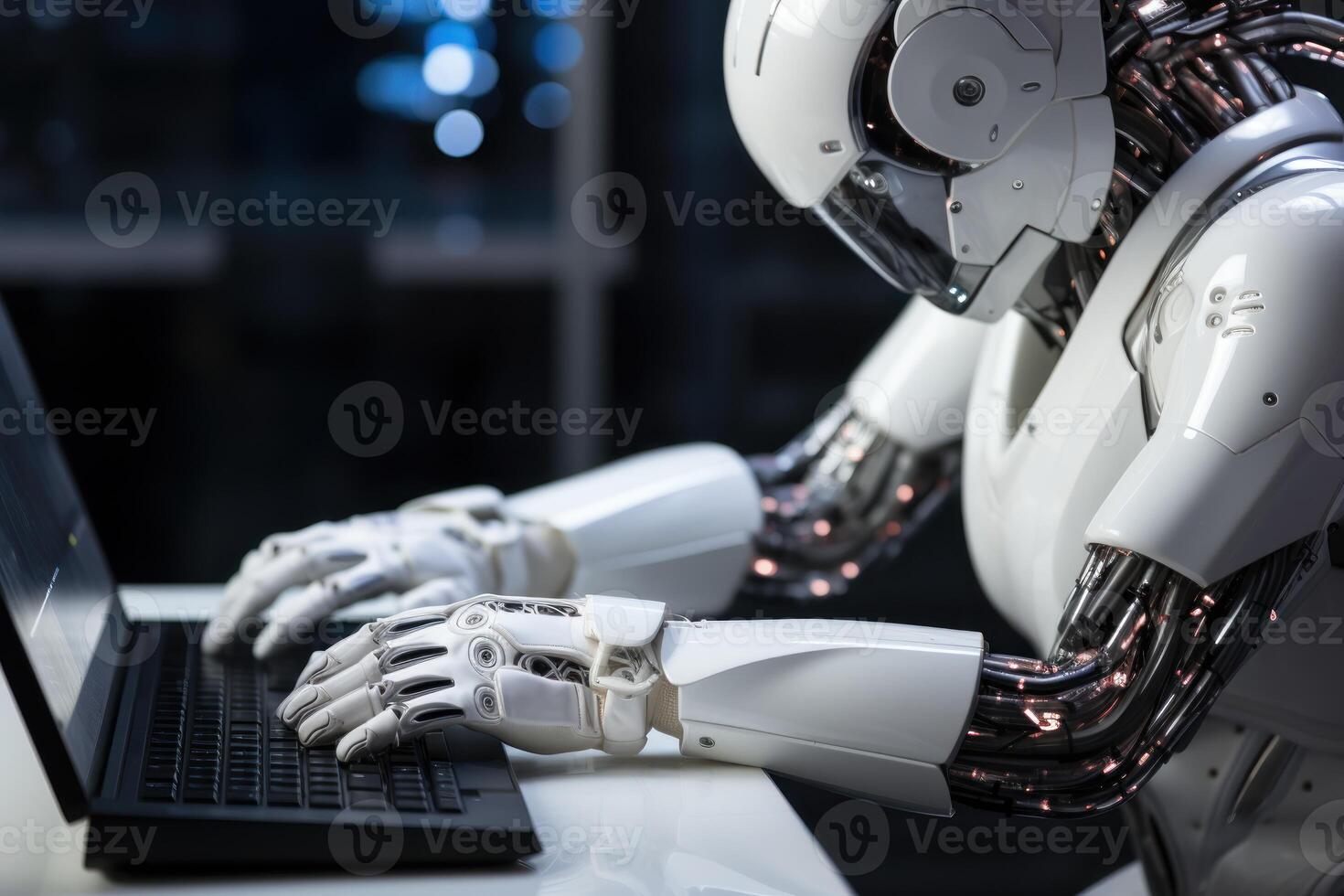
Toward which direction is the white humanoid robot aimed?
to the viewer's left

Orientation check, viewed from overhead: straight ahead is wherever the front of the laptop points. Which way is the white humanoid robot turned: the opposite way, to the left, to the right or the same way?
the opposite way

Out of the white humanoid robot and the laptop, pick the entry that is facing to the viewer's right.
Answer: the laptop

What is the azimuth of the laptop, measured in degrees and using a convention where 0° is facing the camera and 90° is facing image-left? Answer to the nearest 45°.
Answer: approximately 270°

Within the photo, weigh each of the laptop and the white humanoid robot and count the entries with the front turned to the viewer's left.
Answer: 1
